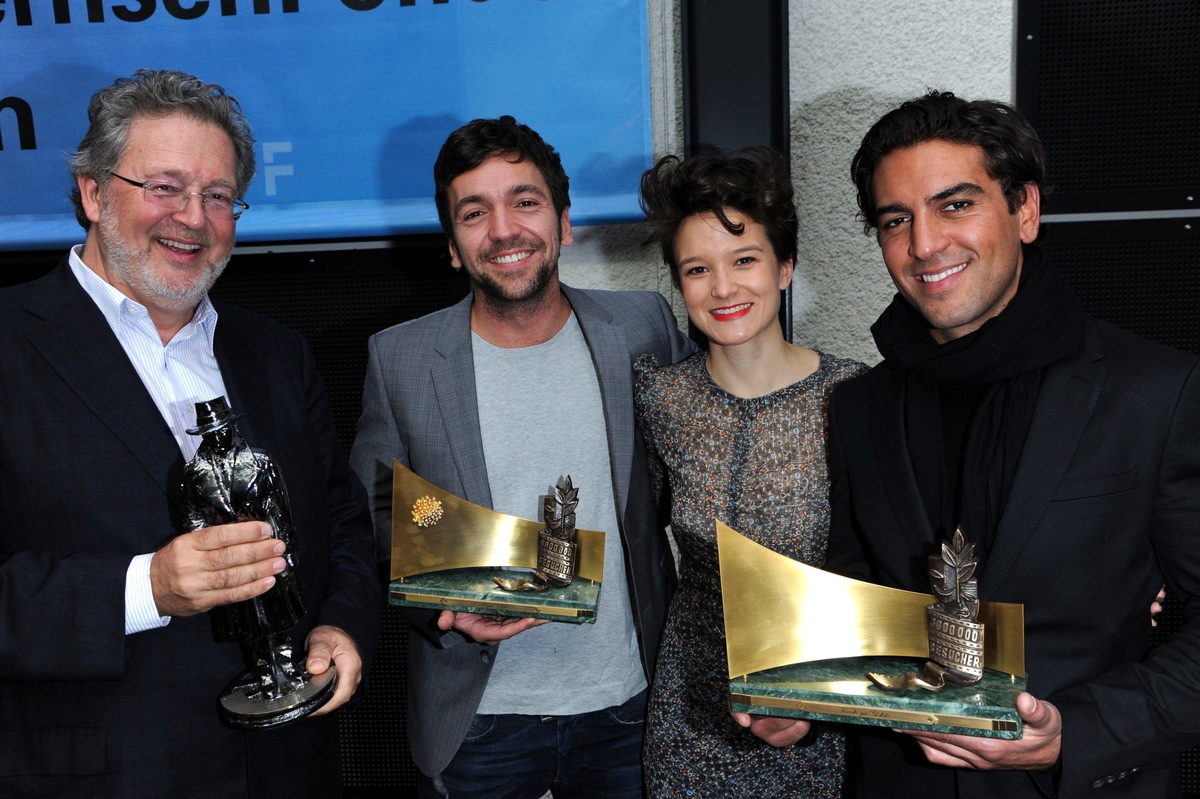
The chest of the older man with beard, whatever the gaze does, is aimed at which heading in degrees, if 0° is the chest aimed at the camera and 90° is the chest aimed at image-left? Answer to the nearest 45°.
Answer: approximately 315°

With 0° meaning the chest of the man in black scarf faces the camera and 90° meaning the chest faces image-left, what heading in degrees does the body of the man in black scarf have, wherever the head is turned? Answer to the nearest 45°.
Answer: approximately 45°

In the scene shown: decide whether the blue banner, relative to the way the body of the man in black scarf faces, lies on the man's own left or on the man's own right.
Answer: on the man's own right
